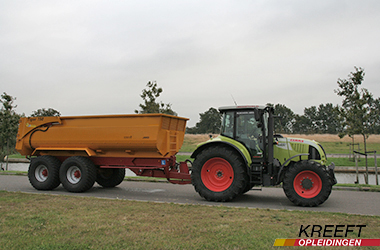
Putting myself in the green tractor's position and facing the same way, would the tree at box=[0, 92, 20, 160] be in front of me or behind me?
behind

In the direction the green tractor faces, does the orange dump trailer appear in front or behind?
behind

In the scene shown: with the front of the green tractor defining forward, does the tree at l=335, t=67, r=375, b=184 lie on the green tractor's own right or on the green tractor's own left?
on the green tractor's own left

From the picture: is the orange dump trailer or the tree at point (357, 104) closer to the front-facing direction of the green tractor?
the tree

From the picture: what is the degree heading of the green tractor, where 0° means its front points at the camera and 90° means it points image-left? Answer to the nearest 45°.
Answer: approximately 270°

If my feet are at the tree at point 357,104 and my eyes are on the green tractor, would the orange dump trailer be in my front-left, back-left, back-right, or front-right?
front-right
